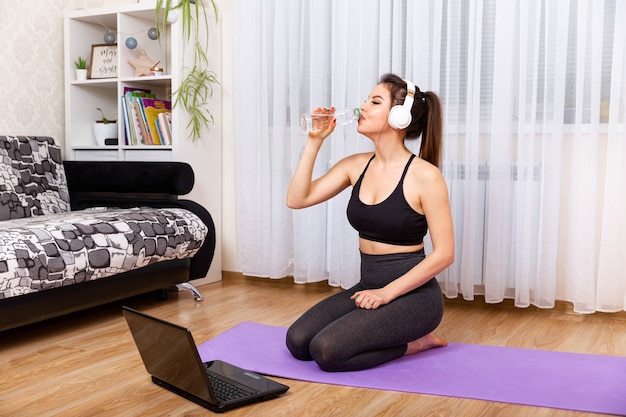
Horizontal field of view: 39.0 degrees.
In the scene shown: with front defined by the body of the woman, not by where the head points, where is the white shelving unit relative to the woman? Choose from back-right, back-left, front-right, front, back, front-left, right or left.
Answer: right

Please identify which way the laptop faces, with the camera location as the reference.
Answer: facing away from the viewer and to the right of the viewer

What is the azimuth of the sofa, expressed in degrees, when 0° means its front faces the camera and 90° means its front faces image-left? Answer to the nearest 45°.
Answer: approximately 315°

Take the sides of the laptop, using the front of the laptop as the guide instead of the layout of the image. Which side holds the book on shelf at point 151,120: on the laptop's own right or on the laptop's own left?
on the laptop's own left

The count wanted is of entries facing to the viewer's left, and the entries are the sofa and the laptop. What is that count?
0

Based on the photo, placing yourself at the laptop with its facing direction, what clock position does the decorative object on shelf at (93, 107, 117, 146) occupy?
The decorative object on shelf is roughly at 10 o'clock from the laptop.

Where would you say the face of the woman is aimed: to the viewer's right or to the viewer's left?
to the viewer's left

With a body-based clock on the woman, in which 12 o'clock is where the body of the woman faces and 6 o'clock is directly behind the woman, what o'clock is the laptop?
The laptop is roughly at 12 o'clock from the woman.

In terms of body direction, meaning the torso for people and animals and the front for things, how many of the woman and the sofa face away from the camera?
0

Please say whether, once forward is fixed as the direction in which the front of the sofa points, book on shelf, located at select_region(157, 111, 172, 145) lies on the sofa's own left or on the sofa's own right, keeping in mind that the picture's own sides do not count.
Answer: on the sofa's own left

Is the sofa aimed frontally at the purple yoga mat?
yes

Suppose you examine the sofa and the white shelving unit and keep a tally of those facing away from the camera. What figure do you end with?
0

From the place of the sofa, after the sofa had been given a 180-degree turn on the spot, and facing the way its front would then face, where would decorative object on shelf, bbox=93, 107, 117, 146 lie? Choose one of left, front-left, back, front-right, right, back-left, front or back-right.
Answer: front-right
